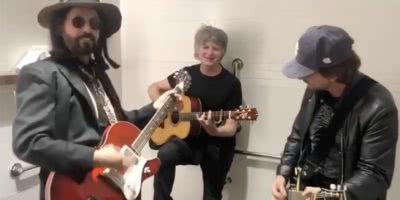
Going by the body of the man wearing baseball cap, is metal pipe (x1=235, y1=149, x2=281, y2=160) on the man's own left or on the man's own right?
on the man's own right

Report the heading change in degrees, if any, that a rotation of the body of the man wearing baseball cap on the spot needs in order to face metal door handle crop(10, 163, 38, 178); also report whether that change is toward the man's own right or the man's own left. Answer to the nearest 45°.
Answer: approximately 45° to the man's own right

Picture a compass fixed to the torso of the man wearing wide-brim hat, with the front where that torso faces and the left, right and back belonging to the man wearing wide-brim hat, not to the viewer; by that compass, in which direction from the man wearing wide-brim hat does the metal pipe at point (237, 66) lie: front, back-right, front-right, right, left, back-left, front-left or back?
left

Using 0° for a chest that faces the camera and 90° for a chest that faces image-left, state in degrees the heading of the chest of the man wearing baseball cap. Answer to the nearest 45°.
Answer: approximately 45°

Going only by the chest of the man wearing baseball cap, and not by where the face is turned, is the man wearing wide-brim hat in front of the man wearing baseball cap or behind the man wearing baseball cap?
in front

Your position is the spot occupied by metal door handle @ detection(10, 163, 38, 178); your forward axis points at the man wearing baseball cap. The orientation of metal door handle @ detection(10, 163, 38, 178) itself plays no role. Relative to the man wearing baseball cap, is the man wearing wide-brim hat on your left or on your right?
right

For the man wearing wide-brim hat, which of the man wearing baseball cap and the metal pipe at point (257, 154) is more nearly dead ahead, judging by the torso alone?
the man wearing baseball cap

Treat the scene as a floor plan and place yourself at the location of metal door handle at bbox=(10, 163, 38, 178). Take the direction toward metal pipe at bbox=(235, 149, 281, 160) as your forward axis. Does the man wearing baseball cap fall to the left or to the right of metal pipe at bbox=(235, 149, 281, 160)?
right

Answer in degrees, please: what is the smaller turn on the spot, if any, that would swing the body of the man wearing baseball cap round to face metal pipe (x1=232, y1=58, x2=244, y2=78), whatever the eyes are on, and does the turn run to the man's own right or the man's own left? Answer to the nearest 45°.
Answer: approximately 90° to the man's own right

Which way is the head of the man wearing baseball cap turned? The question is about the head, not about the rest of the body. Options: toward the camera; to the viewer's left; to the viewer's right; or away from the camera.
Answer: to the viewer's left

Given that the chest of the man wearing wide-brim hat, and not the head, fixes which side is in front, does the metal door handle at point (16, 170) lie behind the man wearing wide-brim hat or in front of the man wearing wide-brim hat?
behind

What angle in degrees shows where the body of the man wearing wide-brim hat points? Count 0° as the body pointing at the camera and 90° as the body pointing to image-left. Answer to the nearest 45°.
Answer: approximately 315°

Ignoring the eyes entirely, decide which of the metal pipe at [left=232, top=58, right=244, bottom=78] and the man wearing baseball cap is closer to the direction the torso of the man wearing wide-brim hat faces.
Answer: the man wearing baseball cap
